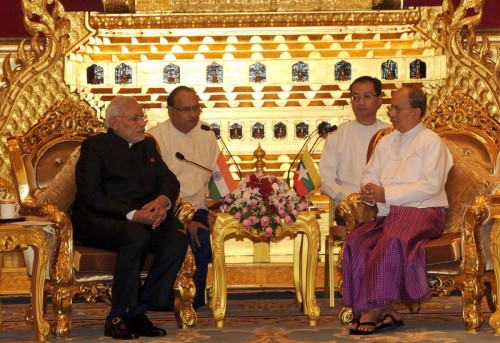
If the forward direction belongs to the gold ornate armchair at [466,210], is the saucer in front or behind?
in front

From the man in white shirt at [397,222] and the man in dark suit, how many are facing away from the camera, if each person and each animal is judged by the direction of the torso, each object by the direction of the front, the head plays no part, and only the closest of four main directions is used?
0

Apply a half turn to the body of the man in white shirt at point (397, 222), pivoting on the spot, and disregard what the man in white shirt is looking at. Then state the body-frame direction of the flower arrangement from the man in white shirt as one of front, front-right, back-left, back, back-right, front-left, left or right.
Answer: back-left

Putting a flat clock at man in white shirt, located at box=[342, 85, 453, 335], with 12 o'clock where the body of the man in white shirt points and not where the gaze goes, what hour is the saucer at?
The saucer is roughly at 1 o'clock from the man in white shirt.

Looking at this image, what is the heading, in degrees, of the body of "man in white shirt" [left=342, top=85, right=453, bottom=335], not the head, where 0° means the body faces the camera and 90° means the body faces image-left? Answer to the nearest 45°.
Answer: approximately 45°

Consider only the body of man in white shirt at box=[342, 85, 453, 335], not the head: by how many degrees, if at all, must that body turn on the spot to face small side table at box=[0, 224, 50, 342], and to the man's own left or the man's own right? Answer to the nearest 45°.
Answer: approximately 45° to the man's own right

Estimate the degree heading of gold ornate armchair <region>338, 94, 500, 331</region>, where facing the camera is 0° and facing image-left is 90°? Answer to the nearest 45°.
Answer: approximately 45°

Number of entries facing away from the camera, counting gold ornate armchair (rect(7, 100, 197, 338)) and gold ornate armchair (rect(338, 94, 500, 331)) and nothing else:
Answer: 0

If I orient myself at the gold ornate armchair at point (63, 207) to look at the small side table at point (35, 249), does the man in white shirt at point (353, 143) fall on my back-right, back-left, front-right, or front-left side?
back-left

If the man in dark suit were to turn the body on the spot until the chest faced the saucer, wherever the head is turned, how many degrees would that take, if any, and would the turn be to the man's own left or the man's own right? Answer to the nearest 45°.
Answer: approximately 135° to the man's own right

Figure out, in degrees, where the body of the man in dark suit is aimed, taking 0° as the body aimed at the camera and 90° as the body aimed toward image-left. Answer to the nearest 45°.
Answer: approximately 315°

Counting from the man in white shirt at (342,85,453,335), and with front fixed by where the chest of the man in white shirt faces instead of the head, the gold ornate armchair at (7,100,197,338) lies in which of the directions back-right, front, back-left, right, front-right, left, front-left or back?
front-right

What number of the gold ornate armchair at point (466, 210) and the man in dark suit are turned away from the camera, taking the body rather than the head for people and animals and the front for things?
0

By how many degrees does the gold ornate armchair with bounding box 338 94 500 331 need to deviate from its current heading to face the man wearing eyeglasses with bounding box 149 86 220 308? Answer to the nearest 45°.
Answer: approximately 45° to its right

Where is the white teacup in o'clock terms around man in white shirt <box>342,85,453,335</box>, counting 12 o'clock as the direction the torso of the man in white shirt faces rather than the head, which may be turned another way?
The white teacup is roughly at 1 o'clock from the man in white shirt.

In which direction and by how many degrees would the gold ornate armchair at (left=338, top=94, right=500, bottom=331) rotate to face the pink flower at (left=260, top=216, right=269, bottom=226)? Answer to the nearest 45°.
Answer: approximately 45° to its right

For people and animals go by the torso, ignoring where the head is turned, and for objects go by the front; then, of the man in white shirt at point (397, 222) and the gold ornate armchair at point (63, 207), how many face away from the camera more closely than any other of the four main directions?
0
